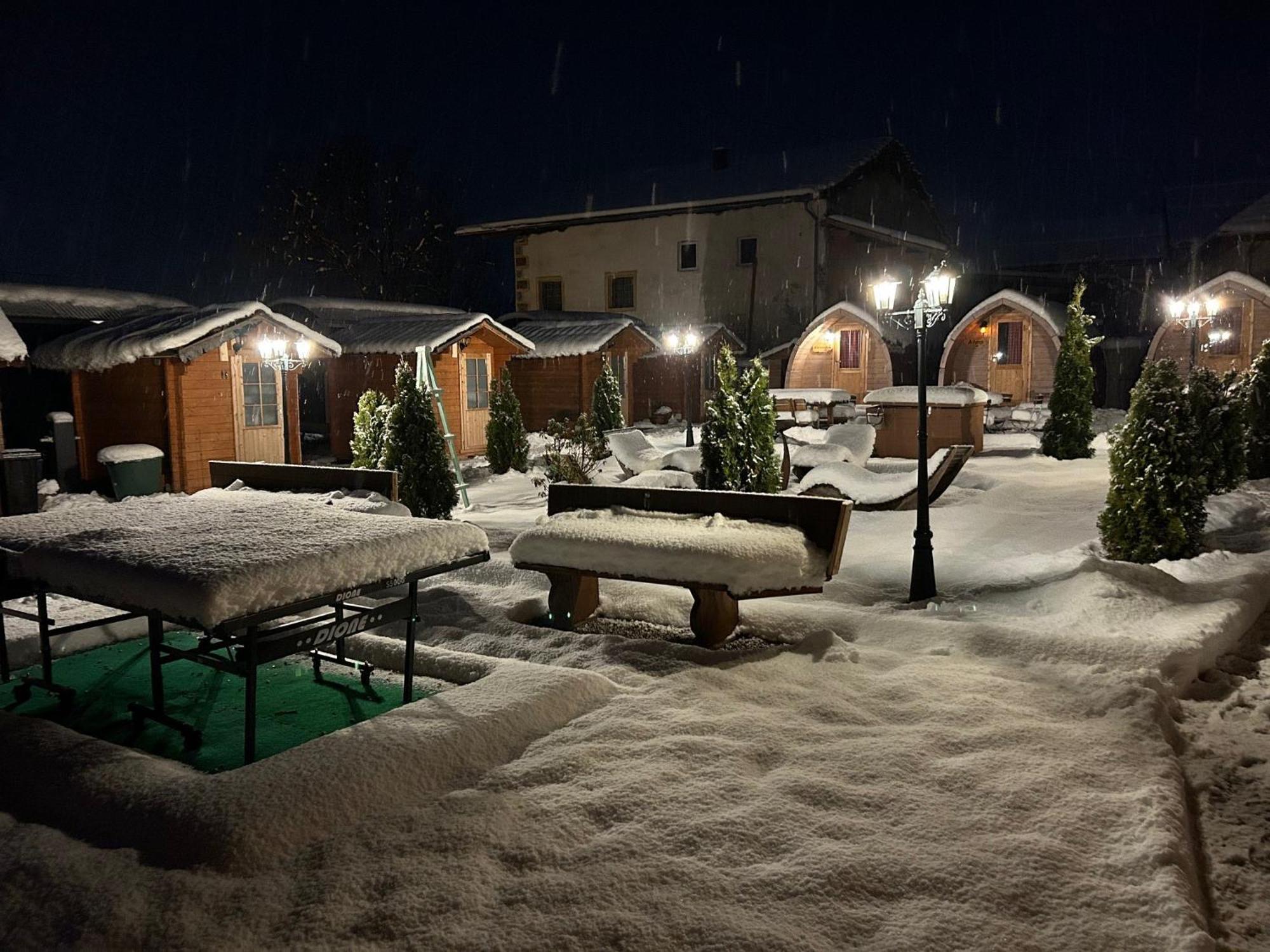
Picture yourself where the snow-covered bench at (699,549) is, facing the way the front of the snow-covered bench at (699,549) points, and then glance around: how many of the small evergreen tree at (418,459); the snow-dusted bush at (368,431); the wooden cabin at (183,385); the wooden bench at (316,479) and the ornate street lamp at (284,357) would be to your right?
5

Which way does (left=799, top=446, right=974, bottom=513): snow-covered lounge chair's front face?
to the viewer's left

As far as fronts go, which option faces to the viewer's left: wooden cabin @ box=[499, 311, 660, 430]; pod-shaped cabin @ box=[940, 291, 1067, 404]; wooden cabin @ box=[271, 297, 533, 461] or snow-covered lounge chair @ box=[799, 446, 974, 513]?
the snow-covered lounge chair

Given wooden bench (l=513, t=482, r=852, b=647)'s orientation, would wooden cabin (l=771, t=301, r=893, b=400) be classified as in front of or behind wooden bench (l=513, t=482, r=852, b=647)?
behind

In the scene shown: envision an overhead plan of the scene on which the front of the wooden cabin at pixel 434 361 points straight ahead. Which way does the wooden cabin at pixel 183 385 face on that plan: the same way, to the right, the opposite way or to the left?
the same way

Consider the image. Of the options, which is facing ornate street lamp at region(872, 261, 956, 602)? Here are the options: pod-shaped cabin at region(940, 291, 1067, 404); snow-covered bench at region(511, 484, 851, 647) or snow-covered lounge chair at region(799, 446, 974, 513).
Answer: the pod-shaped cabin

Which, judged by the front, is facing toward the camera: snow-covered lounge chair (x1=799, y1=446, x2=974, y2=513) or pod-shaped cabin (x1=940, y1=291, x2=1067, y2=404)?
the pod-shaped cabin

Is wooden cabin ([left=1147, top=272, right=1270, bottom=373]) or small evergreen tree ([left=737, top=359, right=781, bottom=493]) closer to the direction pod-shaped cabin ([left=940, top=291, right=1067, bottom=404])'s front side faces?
the small evergreen tree

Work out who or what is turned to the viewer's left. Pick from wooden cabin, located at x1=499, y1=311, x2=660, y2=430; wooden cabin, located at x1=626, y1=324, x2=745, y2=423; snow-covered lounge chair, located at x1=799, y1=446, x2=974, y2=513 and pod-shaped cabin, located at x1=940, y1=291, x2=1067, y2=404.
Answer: the snow-covered lounge chair

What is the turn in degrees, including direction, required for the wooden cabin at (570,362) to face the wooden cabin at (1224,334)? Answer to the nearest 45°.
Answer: approximately 45° to its left

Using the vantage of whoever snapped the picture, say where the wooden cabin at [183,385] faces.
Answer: facing the viewer and to the right of the viewer

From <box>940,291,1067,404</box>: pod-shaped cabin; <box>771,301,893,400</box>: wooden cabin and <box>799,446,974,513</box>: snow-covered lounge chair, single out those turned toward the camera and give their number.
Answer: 2

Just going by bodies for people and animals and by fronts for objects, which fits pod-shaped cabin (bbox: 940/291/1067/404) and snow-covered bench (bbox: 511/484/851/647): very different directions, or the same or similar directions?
same or similar directions

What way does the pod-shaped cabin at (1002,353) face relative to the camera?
toward the camera

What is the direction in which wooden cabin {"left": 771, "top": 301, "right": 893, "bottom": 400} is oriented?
toward the camera

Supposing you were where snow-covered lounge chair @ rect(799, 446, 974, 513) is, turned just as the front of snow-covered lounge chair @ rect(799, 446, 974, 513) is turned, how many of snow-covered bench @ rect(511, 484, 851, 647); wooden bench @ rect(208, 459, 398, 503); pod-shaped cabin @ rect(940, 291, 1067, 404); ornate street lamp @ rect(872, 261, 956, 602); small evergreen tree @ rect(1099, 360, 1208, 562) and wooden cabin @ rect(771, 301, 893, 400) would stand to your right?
2
